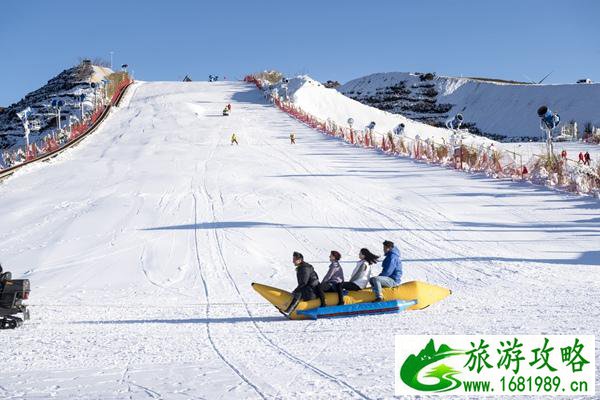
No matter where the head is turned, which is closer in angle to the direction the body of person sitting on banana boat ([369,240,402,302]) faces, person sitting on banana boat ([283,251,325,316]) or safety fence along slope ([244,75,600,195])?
the person sitting on banana boat

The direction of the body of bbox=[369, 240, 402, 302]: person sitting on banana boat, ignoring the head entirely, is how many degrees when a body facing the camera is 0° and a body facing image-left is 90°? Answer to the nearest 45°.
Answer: approximately 90°

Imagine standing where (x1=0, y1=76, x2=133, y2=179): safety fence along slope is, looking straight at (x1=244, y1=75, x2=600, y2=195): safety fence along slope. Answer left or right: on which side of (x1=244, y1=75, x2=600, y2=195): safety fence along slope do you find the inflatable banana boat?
right

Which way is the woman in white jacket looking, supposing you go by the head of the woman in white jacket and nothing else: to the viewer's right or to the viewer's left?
to the viewer's left

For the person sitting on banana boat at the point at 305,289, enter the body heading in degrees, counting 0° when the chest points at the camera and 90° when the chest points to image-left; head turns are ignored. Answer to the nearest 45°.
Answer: approximately 90°

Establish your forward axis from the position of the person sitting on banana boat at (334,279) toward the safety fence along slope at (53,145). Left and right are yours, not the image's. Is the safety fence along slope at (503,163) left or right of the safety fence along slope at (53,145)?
right

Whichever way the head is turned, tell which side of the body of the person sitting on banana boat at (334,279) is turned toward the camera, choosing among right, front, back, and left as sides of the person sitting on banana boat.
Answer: left
